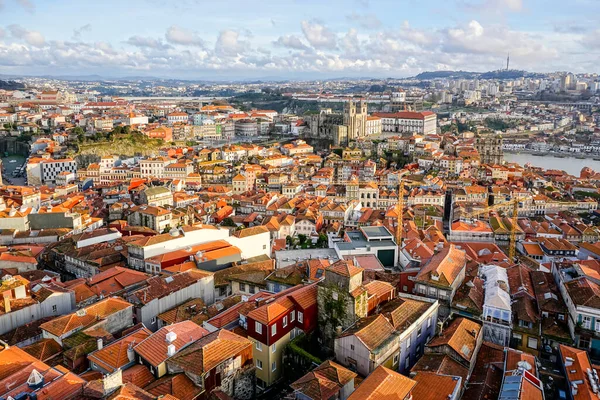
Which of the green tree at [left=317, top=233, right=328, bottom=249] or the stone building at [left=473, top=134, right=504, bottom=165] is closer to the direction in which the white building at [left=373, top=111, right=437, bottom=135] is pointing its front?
the green tree

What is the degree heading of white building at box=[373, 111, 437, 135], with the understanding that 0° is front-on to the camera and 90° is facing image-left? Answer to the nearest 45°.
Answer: approximately 45°

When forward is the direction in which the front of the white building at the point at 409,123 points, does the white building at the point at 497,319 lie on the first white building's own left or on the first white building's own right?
on the first white building's own left

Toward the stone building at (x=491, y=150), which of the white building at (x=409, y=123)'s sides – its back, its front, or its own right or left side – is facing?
left

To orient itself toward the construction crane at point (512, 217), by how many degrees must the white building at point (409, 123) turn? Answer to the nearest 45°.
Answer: approximately 45° to its left

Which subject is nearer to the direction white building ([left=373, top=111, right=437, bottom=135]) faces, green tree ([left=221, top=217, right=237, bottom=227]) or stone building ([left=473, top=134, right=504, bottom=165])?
the green tree
